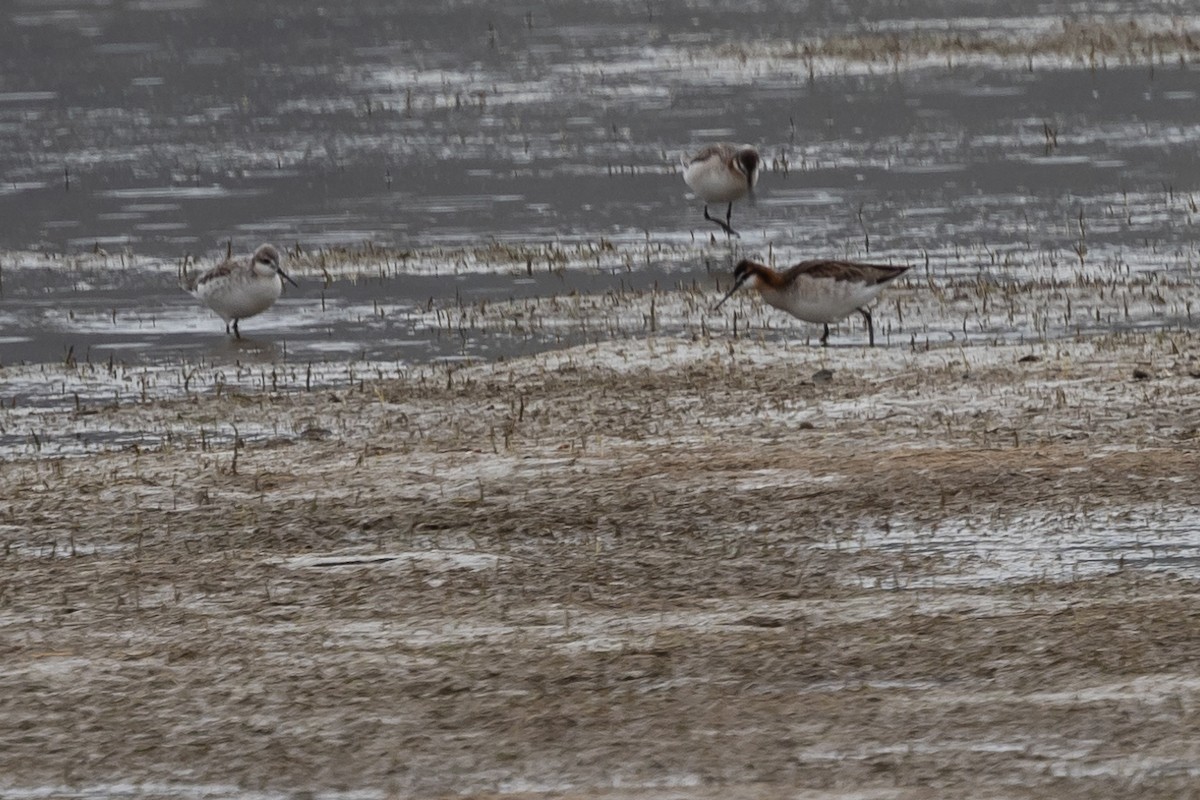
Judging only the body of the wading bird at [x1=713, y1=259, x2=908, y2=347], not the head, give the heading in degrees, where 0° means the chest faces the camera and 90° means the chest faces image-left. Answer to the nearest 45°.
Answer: approximately 90°

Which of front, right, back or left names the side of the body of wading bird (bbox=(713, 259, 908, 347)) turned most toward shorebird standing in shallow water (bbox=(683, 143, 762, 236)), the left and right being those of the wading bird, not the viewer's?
right

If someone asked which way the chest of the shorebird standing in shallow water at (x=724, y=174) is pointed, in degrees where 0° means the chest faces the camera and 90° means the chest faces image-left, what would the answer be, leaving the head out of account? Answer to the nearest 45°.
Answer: approximately 315°

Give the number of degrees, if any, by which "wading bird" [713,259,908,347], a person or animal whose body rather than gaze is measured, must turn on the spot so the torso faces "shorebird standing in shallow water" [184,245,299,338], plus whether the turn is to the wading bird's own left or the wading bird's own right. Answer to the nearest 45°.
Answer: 0° — it already faces it

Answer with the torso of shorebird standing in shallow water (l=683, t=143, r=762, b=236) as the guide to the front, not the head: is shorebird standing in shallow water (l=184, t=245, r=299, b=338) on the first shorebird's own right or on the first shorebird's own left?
on the first shorebird's own right

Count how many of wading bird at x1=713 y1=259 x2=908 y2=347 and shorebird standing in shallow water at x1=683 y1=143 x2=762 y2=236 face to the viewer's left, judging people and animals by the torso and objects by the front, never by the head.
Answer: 1

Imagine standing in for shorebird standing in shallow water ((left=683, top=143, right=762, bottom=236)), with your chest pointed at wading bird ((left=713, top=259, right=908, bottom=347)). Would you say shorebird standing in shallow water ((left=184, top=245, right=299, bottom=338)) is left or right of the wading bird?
right
